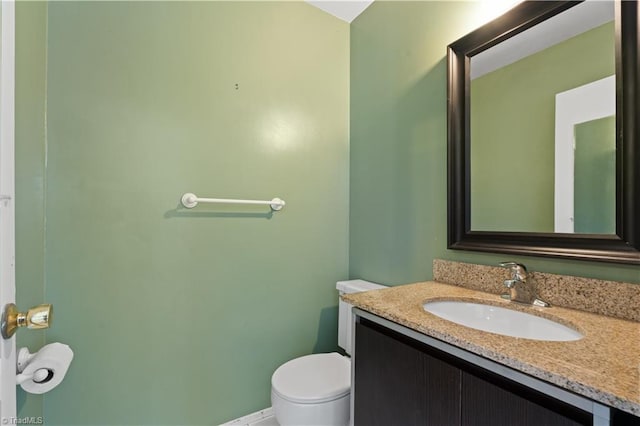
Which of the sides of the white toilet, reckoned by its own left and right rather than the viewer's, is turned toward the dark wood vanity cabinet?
left

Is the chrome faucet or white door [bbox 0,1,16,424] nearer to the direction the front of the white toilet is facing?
the white door

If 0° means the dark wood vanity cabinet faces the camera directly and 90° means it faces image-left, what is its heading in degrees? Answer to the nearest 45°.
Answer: approximately 45°

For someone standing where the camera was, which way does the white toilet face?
facing the viewer and to the left of the viewer

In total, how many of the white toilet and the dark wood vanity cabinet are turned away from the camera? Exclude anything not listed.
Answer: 0

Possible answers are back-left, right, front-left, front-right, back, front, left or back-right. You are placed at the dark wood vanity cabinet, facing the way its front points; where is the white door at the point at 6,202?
front

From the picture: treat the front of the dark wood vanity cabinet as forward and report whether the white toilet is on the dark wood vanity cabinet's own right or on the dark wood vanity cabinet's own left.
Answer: on the dark wood vanity cabinet's own right

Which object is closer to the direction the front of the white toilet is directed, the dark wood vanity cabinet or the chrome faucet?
the dark wood vanity cabinet

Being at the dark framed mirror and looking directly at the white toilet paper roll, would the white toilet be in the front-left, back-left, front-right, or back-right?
front-right
